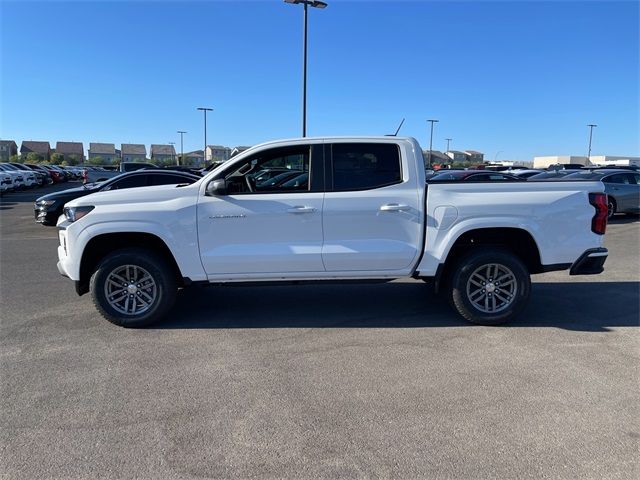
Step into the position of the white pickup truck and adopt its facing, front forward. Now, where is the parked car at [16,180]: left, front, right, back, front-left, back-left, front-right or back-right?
front-right

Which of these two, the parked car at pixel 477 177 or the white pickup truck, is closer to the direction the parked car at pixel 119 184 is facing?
the white pickup truck

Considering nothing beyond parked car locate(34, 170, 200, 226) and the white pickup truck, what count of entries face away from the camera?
0

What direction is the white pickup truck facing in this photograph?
to the viewer's left

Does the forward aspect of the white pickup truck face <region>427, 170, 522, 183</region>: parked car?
no

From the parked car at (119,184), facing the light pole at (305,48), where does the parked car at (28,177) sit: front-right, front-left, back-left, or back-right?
front-left

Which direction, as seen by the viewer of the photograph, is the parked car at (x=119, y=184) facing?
facing the viewer and to the left of the viewer

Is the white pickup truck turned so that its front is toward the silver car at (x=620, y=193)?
no

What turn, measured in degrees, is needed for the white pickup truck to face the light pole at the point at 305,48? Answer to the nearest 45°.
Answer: approximately 90° to its right

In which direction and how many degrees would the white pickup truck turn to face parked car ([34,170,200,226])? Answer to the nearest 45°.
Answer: approximately 45° to its right

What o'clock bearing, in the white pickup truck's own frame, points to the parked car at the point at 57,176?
The parked car is roughly at 2 o'clock from the white pickup truck.
